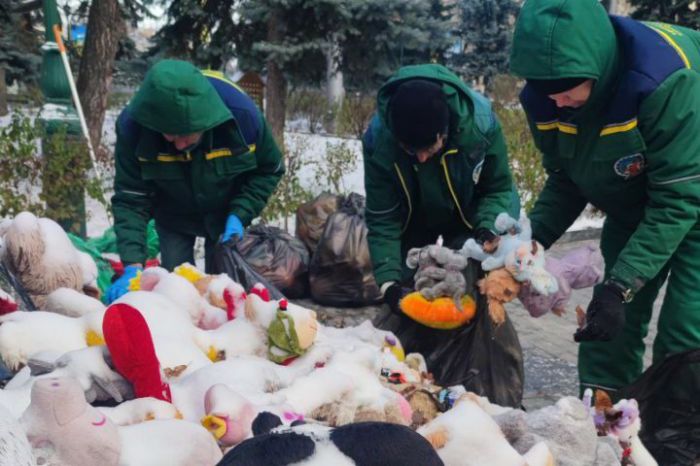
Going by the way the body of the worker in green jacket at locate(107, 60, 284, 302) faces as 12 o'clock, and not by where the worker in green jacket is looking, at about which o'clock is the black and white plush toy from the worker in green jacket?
The black and white plush toy is roughly at 12 o'clock from the worker in green jacket.

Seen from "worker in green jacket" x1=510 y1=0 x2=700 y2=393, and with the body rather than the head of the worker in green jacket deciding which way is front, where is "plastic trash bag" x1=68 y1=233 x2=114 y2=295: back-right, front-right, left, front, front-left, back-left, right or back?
front-right

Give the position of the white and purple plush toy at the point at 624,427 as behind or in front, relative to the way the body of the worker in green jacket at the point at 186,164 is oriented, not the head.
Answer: in front

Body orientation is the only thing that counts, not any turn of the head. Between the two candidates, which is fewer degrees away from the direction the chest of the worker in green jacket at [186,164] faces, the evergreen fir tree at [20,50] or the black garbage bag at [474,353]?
the black garbage bag

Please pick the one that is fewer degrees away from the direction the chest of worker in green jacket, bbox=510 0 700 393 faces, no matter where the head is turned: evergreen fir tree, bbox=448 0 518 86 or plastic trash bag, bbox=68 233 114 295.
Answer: the plastic trash bag

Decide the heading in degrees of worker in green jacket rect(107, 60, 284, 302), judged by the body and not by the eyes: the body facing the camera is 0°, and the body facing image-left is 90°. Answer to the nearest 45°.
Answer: approximately 0°

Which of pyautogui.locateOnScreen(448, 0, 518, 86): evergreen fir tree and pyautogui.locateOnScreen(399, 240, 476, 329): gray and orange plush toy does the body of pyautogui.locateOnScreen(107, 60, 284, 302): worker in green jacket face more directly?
the gray and orange plush toy

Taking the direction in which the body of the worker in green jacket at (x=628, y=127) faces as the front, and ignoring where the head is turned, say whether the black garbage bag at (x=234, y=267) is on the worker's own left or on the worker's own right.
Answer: on the worker's own right

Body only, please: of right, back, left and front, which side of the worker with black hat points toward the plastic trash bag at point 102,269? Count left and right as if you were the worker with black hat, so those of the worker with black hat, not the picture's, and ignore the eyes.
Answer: right

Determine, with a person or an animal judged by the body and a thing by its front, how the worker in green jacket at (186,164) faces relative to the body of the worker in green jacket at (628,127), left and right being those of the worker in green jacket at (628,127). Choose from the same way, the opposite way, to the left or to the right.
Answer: to the left

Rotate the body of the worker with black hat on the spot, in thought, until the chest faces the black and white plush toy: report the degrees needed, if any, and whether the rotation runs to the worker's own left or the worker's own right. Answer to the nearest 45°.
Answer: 0° — they already face it

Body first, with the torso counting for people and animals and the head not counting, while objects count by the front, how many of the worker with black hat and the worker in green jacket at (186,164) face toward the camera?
2

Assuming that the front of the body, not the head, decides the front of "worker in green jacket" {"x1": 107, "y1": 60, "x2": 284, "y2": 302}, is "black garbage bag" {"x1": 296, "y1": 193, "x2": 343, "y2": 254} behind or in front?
behind
